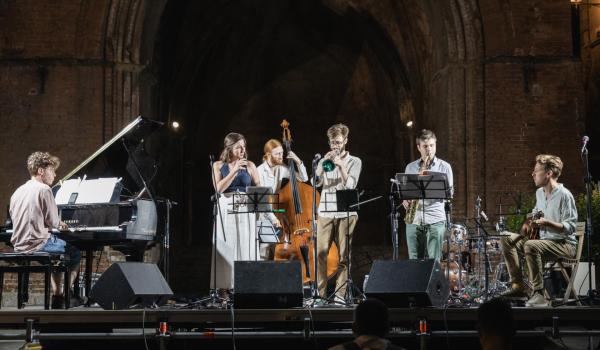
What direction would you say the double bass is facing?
toward the camera

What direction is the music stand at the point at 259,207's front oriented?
away from the camera

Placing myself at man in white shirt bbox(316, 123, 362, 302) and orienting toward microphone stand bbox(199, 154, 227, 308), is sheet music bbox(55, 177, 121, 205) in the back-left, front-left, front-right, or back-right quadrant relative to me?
front-right

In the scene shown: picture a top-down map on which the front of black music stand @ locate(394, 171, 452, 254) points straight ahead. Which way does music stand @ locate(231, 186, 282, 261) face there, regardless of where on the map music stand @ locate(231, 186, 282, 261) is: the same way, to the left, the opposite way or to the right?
the same way

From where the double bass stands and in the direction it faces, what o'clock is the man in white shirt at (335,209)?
The man in white shirt is roughly at 11 o'clock from the double bass.

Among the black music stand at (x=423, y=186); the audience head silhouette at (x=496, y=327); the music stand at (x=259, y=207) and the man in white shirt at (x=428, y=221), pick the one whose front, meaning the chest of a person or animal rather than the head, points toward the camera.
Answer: the man in white shirt

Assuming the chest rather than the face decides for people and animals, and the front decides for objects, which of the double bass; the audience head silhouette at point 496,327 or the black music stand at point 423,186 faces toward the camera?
the double bass

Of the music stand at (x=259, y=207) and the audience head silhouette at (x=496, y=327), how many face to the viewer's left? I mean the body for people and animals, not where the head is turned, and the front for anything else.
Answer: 0

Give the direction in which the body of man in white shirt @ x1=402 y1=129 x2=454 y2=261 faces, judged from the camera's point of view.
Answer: toward the camera

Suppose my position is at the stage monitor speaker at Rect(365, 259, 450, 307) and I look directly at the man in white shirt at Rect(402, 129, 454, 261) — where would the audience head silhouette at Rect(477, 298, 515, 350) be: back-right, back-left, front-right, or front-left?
back-right

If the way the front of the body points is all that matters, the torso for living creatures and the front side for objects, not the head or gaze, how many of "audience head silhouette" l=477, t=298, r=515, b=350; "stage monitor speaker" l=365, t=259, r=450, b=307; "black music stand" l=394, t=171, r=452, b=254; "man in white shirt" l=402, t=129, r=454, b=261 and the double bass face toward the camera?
2

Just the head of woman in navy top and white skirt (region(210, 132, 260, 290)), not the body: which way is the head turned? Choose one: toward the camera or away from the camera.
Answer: toward the camera

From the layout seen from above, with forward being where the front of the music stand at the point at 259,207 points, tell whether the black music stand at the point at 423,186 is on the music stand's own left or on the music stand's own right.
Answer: on the music stand's own right

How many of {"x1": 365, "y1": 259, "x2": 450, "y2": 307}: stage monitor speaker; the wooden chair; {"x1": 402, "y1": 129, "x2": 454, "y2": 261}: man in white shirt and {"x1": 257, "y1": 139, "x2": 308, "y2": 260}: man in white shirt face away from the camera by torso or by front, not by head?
1

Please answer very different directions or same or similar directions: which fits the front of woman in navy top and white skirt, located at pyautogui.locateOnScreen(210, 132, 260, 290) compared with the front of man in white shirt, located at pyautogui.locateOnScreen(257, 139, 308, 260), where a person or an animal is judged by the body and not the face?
same or similar directions

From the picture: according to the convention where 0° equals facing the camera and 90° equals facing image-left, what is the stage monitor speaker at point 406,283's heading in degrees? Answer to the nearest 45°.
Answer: approximately 180°

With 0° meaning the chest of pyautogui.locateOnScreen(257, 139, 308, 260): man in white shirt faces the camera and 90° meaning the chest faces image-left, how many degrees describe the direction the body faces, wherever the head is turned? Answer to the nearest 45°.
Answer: approximately 315°

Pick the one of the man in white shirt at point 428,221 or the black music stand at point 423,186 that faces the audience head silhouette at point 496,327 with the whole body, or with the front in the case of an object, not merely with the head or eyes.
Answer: the man in white shirt

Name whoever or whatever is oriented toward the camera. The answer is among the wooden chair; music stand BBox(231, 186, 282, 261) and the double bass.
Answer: the double bass

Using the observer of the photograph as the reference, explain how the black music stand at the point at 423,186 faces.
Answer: facing away from the viewer
